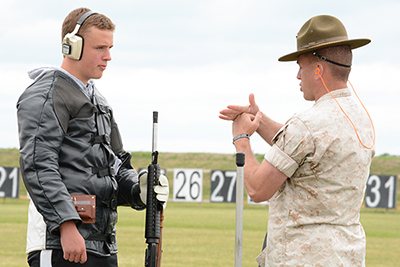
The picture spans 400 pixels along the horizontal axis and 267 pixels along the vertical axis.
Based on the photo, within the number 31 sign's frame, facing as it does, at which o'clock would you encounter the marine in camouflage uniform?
The marine in camouflage uniform is roughly at 12 o'clock from the number 31 sign.

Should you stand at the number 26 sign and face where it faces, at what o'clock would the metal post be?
The metal post is roughly at 12 o'clock from the number 26 sign.

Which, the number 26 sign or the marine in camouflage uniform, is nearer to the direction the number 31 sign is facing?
the marine in camouflage uniform

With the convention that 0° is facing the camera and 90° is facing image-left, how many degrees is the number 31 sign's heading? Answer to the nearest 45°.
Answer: approximately 0°

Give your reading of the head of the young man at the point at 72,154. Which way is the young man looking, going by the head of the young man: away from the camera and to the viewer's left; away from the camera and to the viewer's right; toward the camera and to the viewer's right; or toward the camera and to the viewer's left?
toward the camera and to the viewer's right

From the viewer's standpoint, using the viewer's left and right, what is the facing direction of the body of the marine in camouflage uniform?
facing away from the viewer and to the left of the viewer

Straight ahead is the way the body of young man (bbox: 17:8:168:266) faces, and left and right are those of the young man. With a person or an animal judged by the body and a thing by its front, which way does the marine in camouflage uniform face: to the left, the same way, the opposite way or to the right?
the opposite way

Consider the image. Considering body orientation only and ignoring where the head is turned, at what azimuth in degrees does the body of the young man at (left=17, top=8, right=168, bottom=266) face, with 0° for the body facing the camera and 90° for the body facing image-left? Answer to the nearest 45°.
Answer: approximately 315°
